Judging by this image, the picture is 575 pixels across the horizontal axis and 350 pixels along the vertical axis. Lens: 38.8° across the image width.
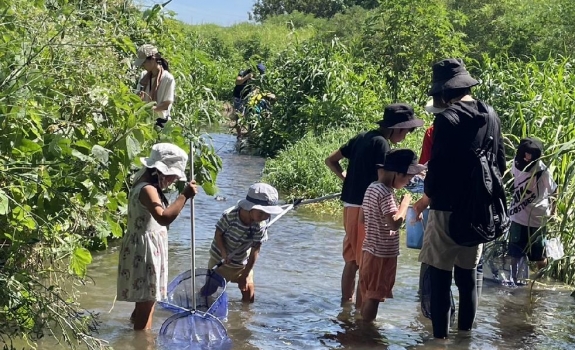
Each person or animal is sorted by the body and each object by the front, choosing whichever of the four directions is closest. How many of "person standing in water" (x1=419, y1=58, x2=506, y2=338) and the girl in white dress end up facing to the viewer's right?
1

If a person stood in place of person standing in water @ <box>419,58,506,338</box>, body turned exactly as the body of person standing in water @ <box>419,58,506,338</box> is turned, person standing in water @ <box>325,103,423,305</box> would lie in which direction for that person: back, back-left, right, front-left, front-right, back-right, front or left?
front

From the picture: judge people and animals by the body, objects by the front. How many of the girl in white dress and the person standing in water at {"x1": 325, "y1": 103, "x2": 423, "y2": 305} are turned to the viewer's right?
2

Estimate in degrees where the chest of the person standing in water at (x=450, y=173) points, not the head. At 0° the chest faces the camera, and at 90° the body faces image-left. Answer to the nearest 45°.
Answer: approximately 135°

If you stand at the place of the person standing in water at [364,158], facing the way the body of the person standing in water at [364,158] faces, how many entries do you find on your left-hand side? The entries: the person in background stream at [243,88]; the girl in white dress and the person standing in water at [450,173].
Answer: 1

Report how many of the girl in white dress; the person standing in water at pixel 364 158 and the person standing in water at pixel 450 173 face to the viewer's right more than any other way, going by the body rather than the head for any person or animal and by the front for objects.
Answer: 2

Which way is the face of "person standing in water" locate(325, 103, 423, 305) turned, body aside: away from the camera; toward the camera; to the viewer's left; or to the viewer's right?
to the viewer's right

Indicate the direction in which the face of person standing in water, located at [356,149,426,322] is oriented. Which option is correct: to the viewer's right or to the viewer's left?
to the viewer's right

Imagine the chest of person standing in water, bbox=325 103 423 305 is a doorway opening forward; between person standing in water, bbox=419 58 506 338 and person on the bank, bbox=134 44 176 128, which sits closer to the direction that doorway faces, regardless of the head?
the person standing in water

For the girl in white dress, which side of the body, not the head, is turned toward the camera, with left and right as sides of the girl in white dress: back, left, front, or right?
right

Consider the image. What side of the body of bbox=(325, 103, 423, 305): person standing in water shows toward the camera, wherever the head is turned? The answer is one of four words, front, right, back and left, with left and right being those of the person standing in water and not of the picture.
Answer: right

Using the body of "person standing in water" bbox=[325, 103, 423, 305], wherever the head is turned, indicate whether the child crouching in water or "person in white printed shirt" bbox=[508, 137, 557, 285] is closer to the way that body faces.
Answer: the person in white printed shirt

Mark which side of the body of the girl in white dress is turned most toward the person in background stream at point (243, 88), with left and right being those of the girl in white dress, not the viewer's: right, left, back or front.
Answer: left
